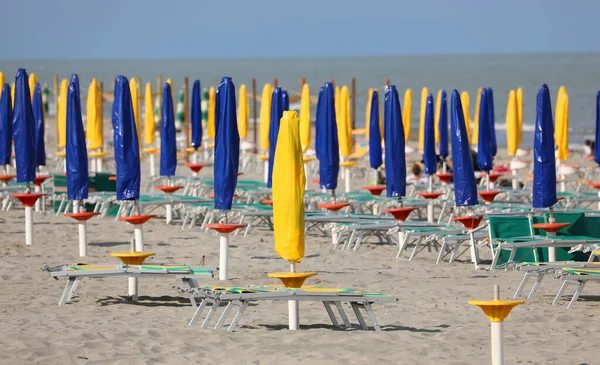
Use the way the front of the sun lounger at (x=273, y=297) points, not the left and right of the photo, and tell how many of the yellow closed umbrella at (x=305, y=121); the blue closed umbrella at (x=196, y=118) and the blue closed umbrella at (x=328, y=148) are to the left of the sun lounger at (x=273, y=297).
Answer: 3

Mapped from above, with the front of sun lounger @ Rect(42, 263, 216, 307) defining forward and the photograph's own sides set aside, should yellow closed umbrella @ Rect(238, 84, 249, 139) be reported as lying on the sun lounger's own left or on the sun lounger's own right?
on the sun lounger's own left

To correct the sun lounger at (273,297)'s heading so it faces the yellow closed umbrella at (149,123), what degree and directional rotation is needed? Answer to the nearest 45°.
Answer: approximately 90° to its left

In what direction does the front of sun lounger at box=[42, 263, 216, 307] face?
to the viewer's right

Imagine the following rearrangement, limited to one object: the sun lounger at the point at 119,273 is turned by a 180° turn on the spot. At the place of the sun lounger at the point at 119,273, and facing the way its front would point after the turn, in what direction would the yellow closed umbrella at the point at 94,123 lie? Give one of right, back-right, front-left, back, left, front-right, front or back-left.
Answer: right

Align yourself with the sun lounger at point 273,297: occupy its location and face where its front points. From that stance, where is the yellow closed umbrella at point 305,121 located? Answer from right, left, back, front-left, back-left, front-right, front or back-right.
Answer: left

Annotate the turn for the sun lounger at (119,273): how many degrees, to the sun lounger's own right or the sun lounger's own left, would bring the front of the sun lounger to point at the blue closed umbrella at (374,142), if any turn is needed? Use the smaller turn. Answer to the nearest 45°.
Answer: approximately 45° to the sun lounger's own left

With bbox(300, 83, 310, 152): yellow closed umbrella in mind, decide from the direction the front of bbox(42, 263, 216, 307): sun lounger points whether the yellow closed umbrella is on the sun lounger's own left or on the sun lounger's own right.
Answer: on the sun lounger's own left

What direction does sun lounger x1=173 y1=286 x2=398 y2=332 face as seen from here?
to the viewer's right

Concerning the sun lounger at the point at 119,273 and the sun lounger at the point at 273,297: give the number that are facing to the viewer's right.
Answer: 2

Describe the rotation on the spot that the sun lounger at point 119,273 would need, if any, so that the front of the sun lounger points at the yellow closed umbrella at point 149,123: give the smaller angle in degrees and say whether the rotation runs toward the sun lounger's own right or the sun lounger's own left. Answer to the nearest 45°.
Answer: approximately 90° to the sun lounger's own left

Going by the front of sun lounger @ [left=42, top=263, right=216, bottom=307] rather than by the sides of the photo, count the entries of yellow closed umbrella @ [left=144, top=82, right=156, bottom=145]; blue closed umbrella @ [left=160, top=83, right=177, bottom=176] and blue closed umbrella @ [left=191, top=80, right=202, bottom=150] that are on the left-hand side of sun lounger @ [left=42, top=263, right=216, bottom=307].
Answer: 3

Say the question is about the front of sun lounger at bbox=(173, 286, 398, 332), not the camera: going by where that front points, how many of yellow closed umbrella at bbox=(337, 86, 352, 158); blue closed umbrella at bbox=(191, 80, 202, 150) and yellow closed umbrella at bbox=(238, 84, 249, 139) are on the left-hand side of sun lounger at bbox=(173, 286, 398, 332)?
3

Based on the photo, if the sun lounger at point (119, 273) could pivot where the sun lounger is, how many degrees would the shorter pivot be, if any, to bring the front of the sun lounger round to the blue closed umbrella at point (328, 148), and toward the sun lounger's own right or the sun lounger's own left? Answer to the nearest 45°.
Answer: approximately 45° to the sun lounger's own left
